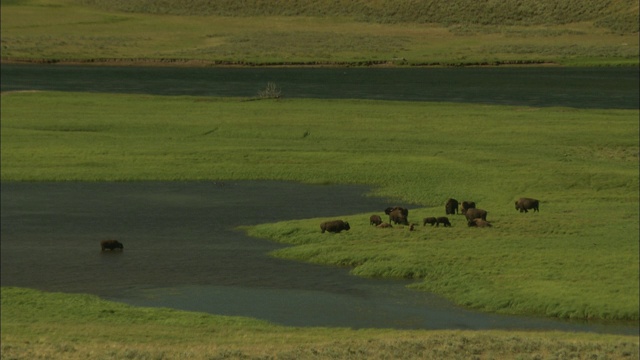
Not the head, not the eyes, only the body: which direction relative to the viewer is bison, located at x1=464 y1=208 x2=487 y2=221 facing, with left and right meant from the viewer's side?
facing to the left of the viewer

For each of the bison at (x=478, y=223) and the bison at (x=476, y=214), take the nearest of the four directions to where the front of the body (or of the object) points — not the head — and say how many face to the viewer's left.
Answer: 2

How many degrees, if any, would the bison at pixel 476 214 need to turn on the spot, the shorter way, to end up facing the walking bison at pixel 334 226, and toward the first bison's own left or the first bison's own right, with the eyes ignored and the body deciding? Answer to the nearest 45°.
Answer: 0° — it already faces it

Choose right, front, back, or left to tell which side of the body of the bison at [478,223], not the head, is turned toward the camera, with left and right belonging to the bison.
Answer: left
